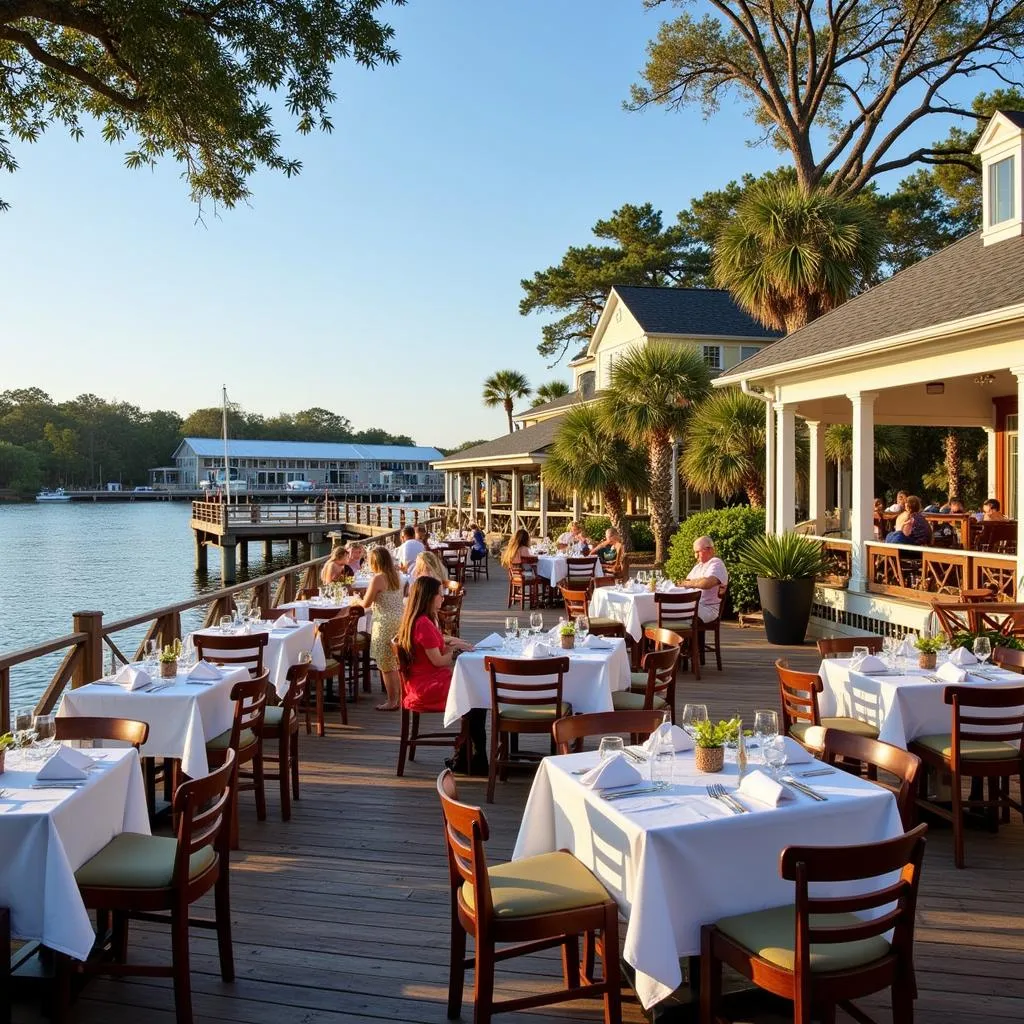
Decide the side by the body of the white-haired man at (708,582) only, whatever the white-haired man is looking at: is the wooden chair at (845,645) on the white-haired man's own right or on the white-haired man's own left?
on the white-haired man's own left

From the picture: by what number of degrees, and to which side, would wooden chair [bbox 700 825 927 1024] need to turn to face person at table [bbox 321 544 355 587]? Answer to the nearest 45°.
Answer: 0° — it already faces them

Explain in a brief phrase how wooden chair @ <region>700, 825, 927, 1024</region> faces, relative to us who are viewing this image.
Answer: facing away from the viewer and to the left of the viewer

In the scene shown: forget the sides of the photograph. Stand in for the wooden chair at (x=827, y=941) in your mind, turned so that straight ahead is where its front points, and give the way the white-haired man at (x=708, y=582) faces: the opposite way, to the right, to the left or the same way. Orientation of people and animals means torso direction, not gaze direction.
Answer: to the left

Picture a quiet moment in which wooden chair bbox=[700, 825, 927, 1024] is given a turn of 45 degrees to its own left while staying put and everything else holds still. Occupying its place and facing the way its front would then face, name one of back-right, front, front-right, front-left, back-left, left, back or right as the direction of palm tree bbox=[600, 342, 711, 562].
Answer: right

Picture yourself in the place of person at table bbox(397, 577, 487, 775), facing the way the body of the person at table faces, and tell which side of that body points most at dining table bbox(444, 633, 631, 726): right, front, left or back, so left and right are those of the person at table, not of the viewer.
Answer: front

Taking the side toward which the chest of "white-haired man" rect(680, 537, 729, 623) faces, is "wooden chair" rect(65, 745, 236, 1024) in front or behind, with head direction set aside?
in front

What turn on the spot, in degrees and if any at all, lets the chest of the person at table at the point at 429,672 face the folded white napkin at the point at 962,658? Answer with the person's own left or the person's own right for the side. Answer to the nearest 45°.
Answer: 0° — they already face it

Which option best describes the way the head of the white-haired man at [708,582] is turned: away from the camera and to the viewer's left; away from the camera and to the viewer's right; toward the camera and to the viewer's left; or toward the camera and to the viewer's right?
toward the camera and to the viewer's left

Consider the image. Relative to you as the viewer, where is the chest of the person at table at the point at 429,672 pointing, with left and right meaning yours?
facing to the right of the viewer

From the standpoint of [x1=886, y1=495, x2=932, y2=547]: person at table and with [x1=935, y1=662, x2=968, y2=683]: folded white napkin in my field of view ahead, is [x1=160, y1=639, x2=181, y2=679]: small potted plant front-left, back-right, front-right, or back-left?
front-right

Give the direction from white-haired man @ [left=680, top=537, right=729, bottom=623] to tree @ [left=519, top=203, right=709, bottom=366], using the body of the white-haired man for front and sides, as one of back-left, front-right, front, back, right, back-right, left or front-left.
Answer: back-right

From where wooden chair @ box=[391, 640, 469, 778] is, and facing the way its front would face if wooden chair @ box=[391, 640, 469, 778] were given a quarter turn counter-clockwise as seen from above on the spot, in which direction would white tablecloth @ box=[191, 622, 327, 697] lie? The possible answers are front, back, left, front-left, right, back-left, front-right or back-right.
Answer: front-left

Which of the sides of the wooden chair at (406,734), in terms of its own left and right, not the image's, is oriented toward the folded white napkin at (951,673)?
front

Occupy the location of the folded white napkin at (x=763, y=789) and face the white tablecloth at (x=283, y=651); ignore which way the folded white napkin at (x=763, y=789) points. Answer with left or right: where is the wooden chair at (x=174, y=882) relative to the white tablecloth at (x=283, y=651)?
left

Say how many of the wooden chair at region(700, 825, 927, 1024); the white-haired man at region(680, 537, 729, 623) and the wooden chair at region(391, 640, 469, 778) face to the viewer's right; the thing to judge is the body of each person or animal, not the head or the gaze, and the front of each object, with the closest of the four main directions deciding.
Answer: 1

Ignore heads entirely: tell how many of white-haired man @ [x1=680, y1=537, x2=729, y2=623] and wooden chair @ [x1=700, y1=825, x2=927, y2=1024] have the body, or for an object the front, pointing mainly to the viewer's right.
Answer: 0

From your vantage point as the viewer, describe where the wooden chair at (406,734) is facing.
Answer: facing to the right of the viewer

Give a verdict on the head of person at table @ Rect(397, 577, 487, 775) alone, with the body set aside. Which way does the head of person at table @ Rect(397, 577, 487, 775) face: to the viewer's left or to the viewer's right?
to the viewer's right
